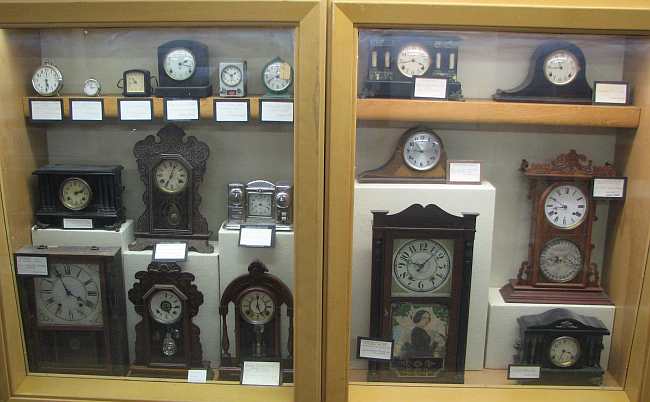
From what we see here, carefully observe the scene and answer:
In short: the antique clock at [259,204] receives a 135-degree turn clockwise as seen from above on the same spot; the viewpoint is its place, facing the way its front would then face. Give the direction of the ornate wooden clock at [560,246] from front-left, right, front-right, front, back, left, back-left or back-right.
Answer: back-right

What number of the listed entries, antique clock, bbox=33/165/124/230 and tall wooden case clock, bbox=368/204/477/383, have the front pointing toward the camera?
2

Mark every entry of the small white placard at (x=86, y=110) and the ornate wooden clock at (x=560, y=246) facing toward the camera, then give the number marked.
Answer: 2

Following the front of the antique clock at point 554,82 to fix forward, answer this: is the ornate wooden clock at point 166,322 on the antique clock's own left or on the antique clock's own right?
on the antique clock's own right

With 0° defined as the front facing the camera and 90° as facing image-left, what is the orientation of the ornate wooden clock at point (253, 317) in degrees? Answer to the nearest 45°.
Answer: approximately 0°

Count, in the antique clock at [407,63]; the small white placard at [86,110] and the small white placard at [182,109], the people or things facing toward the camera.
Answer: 3
